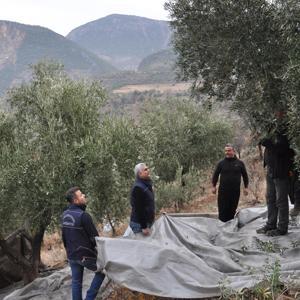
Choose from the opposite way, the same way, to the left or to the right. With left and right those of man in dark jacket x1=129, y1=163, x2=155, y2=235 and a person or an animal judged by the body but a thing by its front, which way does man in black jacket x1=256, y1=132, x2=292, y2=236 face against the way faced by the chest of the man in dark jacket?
the opposite way

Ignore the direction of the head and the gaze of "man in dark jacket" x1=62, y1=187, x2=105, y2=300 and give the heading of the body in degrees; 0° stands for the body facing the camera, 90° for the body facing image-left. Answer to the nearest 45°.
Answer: approximately 225°

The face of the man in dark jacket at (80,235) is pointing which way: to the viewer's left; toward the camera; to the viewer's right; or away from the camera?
to the viewer's right
